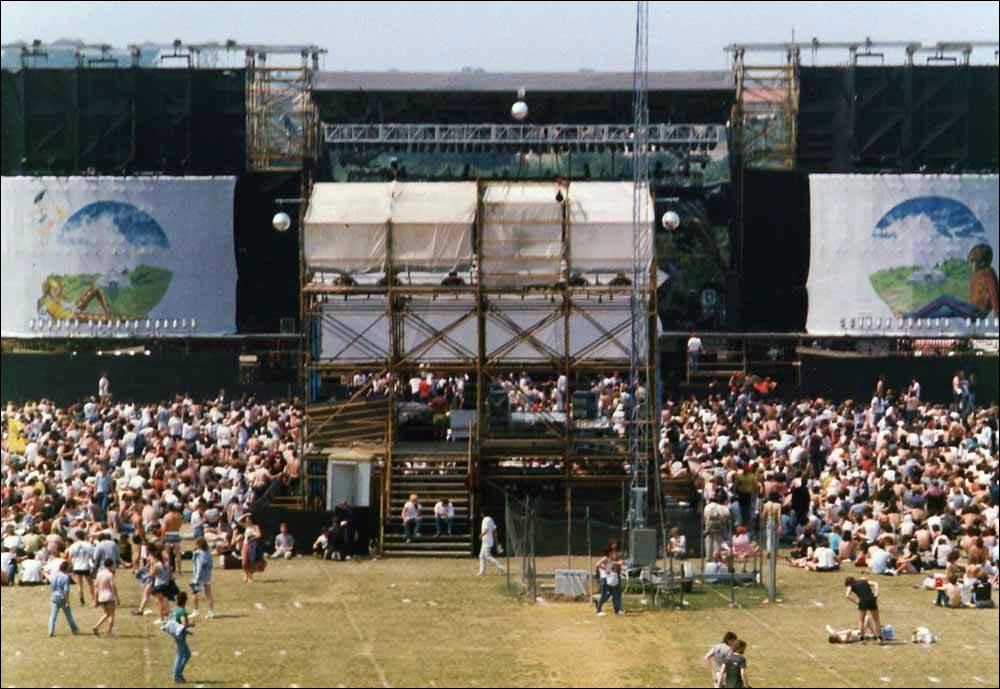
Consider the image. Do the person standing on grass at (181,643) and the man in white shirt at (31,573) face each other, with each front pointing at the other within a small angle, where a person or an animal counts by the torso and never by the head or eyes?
no

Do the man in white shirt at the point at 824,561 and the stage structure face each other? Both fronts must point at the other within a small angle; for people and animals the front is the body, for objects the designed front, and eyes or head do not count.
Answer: no

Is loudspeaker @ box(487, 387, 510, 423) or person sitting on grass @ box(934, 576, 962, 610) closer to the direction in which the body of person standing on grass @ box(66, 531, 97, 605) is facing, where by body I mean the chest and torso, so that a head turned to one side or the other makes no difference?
the loudspeaker

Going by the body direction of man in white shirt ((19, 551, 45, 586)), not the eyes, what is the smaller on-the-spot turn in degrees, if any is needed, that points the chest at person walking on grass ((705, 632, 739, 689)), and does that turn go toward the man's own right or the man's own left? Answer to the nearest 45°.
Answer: approximately 135° to the man's own right

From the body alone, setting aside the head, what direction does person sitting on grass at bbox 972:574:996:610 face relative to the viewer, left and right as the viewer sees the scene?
facing away from the viewer

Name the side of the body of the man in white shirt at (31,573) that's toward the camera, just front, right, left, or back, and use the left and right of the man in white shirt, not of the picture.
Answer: back

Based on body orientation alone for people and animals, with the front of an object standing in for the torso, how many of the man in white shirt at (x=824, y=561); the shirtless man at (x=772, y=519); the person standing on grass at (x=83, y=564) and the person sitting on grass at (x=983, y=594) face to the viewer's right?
0

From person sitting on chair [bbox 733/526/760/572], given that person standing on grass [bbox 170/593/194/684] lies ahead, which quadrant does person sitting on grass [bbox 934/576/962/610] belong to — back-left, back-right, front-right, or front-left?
back-left

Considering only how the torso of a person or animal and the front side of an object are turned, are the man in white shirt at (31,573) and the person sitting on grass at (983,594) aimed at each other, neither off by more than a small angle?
no

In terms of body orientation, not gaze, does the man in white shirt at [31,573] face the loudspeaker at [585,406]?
no

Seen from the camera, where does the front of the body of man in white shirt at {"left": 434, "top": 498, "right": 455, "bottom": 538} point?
toward the camera

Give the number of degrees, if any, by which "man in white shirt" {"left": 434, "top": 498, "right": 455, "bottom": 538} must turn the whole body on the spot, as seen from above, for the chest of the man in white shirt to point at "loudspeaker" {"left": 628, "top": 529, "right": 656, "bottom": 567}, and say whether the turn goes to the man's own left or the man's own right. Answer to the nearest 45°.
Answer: approximately 45° to the man's own left

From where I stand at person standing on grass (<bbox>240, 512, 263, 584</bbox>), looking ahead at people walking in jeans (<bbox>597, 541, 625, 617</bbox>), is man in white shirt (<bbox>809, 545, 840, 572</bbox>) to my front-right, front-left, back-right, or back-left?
front-left

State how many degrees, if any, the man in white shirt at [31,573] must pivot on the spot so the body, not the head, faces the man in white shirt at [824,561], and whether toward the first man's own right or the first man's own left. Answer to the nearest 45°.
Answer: approximately 90° to the first man's own right

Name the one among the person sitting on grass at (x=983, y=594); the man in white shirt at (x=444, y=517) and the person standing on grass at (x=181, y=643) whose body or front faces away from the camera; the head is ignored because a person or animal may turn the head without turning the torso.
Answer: the person sitting on grass
